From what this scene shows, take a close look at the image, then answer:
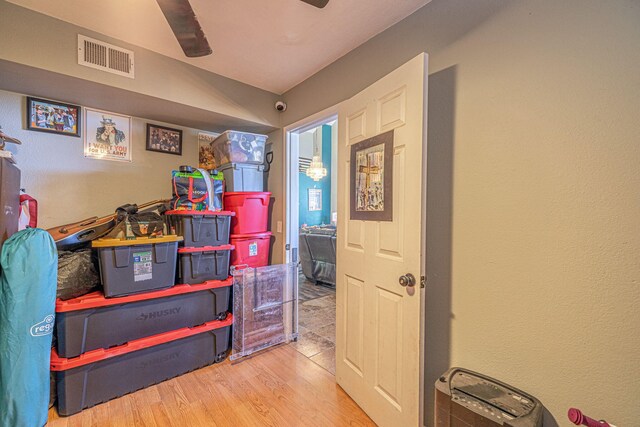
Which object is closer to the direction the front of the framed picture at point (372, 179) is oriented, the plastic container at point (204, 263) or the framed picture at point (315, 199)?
the plastic container

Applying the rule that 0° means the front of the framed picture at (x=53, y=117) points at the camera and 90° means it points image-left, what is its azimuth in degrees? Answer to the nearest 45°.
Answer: approximately 315°

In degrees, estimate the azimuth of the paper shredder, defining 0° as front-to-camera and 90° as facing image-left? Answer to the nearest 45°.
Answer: approximately 45°

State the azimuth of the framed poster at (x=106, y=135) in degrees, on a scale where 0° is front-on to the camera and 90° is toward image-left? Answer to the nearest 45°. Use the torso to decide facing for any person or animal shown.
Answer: approximately 315°

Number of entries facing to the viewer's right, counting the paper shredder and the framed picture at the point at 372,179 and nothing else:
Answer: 0
